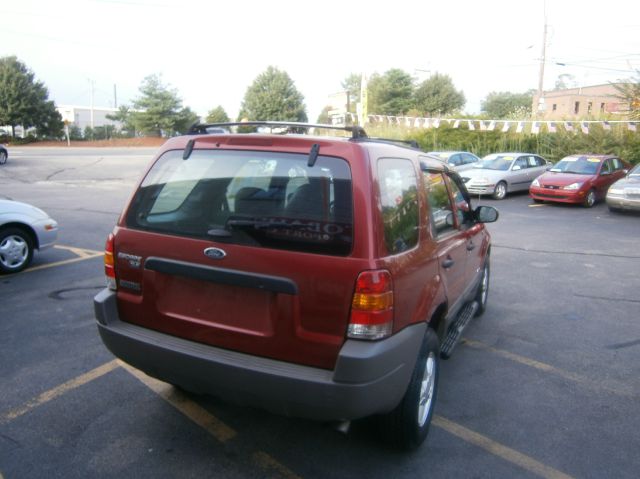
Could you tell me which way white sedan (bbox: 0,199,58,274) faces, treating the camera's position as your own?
facing to the right of the viewer

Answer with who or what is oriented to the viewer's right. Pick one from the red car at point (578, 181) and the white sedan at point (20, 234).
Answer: the white sedan

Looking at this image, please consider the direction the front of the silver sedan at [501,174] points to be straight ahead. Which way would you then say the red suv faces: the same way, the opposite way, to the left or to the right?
the opposite way

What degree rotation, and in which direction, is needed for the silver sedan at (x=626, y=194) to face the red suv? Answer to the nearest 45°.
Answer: approximately 45° to its left

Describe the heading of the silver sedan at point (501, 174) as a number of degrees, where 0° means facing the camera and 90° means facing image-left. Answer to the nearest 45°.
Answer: approximately 45°

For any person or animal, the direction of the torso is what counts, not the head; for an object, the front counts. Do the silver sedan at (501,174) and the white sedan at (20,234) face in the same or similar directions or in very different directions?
very different directions

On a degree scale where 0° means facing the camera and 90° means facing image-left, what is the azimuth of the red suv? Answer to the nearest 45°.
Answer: approximately 225°

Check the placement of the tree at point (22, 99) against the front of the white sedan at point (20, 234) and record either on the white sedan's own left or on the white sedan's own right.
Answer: on the white sedan's own left

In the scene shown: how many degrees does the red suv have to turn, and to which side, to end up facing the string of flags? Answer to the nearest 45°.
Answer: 0° — it already faces it

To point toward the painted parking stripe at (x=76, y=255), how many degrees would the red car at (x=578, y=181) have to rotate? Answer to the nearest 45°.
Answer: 0° — it already faces it
